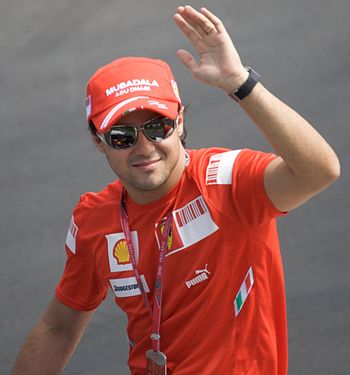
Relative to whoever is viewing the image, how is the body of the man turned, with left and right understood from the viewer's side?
facing the viewer and to the left of the viewer

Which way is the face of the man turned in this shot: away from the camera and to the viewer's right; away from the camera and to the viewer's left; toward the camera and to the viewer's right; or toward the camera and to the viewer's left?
toward the camera and to the viewer's left
